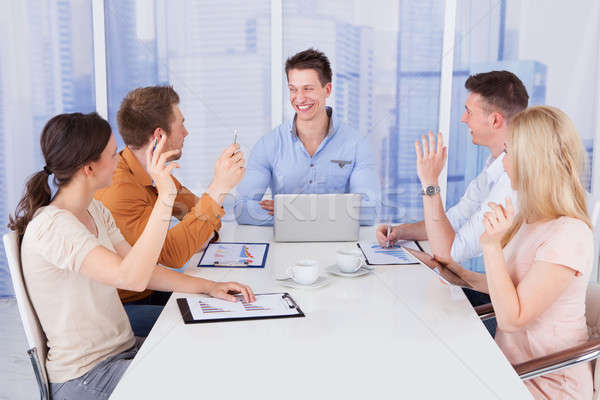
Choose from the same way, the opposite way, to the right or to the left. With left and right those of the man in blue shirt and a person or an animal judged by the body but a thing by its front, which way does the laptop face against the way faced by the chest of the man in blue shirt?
the opposite way

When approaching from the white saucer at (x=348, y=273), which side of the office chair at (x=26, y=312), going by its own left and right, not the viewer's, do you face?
front

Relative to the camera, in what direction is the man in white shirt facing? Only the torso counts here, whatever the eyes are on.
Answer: to the viewer's left

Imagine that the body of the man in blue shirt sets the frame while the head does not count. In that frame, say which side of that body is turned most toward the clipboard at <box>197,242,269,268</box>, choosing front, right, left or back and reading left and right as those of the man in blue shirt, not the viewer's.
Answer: front

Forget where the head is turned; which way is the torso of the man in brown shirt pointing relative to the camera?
to the viewer's right

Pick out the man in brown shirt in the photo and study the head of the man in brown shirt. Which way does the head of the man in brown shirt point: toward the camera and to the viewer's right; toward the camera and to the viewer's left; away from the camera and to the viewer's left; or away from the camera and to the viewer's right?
away from the camera and to the viewer's right

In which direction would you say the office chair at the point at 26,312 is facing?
to the viewer's right

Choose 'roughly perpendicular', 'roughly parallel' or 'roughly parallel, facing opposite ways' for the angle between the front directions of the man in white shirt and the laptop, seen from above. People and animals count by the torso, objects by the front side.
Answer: roughly perpendicular

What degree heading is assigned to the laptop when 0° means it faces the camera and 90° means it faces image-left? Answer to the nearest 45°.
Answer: approximately 180°
